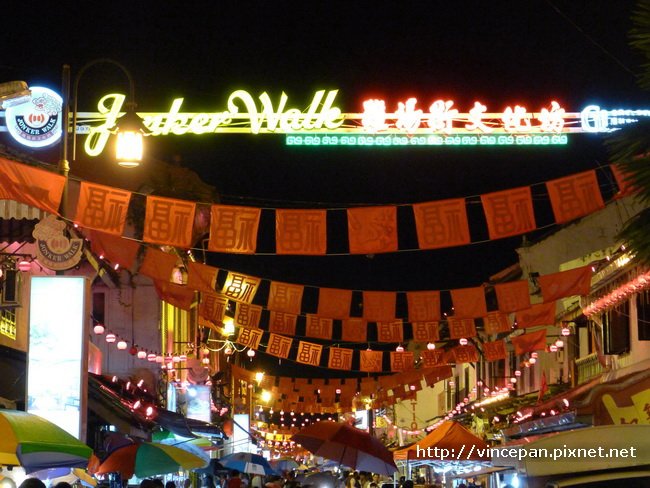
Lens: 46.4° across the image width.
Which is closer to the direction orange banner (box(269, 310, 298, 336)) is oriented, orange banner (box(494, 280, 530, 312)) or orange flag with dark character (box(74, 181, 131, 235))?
the orange flag with dark character

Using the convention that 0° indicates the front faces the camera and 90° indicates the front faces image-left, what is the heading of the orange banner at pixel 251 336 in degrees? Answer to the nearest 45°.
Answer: approximately 0°

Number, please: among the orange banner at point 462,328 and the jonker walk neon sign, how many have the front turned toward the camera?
2

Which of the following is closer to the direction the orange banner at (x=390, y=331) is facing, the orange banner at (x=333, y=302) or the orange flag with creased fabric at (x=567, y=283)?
the orange banner

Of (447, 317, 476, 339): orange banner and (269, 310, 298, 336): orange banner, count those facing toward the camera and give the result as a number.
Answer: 2
